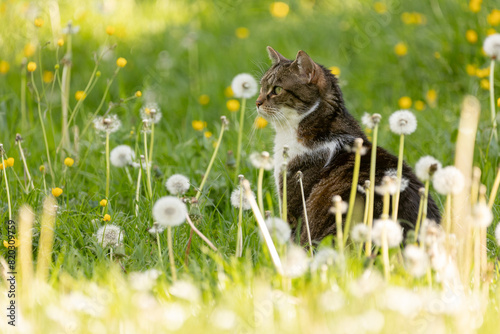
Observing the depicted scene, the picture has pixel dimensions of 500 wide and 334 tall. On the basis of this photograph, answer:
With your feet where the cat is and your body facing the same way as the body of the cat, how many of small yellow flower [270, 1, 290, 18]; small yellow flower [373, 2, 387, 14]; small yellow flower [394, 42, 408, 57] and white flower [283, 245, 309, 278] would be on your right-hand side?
3

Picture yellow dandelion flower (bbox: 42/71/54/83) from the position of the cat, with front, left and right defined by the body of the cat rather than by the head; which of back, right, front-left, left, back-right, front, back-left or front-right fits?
front-right

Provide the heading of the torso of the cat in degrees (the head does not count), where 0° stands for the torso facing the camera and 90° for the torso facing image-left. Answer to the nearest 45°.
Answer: approximately 90°

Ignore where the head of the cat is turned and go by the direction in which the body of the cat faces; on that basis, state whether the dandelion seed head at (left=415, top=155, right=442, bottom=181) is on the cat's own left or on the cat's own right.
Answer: on the cat's own left

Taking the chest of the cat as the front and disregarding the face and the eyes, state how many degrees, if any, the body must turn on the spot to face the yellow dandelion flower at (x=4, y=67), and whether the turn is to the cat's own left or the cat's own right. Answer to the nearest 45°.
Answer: approximately 45° to the cat's own right

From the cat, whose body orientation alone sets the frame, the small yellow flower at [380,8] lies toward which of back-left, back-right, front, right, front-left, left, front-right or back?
right

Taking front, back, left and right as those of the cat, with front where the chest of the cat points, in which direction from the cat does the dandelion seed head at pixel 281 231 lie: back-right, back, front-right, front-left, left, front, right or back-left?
left

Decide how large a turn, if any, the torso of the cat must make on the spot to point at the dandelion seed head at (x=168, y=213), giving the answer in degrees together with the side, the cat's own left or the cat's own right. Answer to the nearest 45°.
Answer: approximately 45° to the cat's own left

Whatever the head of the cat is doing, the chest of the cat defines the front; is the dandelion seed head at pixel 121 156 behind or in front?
in front

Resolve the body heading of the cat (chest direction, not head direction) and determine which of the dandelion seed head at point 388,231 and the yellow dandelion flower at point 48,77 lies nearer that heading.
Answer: the yellow dandelion flower

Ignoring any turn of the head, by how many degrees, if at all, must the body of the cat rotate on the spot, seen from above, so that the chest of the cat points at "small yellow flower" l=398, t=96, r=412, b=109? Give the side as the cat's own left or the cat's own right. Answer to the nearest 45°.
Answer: approximately 90° to the cat's own right

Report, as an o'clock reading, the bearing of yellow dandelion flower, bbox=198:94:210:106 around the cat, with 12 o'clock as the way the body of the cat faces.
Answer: The yellow dandelion flower is roughly at 2 o'clock from the cat.

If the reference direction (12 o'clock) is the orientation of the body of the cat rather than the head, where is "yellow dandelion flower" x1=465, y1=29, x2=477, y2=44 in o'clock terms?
The yellow dandelion flower is roughly at 4 o'clock from the cat.

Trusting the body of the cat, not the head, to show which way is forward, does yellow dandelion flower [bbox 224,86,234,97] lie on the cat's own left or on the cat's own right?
on the cat's own right

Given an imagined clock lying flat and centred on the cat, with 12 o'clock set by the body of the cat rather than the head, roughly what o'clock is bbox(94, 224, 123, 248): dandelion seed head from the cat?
The dandelion seed head is roughly at 11 o'clock from the cat.
